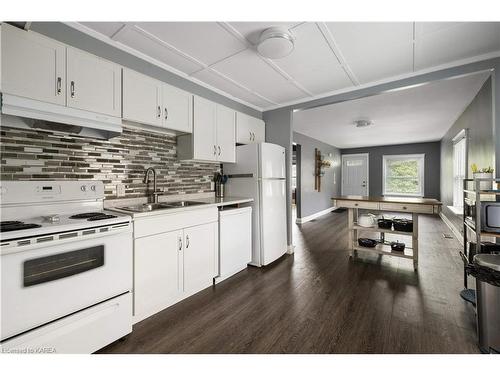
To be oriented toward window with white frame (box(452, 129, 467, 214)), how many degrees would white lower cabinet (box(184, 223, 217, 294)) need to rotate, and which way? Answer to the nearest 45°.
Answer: approximately 45° to its left

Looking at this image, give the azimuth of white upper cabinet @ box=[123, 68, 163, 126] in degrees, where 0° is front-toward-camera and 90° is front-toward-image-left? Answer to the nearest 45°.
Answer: approximately 315°

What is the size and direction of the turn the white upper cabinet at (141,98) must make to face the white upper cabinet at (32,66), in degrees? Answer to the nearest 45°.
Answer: approximately 90° to its right

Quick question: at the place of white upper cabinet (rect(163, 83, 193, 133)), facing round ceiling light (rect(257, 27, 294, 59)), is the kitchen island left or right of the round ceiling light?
left

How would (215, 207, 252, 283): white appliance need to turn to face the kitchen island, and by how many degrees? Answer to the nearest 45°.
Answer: approximately 45° to its left

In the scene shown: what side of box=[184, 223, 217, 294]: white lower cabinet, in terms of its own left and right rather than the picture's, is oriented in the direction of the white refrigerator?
left

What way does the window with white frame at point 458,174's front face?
to the viewer's left
